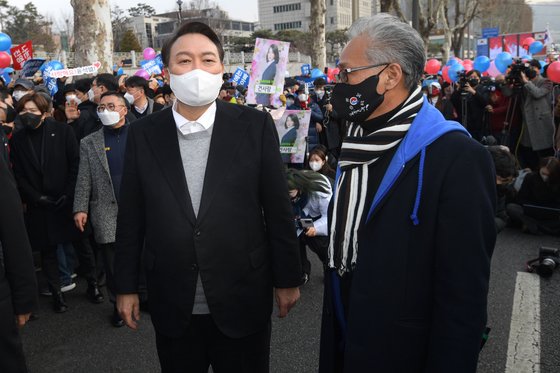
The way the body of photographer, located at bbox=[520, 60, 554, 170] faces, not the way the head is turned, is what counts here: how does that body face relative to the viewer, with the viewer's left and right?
facing the viewer and to the left of the viewer

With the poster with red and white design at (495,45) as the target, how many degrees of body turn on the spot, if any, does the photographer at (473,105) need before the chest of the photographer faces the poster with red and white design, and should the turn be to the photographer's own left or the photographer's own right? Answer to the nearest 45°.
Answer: approximately 135° to the photographer's own right

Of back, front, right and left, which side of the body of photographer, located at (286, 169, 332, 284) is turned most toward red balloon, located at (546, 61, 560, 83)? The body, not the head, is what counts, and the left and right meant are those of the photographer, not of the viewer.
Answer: back

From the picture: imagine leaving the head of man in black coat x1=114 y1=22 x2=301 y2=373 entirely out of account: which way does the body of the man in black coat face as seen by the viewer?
toward the camera

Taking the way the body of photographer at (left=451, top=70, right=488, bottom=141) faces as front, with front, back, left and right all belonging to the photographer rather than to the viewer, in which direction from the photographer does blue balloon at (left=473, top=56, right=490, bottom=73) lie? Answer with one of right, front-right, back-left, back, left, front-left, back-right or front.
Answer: back-right

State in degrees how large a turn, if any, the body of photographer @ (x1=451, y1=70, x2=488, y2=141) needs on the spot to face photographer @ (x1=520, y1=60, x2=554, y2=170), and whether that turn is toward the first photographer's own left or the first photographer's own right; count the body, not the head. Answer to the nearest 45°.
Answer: approximately 90° to the first photographer's own left

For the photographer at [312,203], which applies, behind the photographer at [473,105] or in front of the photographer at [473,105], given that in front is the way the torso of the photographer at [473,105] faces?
in front

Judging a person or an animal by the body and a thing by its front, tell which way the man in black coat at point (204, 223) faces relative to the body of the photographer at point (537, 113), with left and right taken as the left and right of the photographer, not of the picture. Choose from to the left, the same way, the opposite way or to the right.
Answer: to the left

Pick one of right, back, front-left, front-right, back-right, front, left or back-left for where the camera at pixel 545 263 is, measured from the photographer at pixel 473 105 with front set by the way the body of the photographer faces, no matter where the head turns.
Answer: front-left

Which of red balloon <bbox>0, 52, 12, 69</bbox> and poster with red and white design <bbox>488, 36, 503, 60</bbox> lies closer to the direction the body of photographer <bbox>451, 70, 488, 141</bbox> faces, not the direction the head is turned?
the red balloon

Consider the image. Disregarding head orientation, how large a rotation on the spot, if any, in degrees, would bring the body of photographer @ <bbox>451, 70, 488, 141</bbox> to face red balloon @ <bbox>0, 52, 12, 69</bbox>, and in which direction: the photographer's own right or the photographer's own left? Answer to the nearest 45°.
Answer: approximately 45° to the photographer's own right

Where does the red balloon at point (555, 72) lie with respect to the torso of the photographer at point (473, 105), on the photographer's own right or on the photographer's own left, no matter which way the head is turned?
on the photographer's own left

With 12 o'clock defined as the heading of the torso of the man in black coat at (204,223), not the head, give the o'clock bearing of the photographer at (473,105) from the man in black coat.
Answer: The photographer is roughly at 7 o'clock from the man in black coat.

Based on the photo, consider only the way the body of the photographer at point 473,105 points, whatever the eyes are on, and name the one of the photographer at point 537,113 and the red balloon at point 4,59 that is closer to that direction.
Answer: the red balloon
